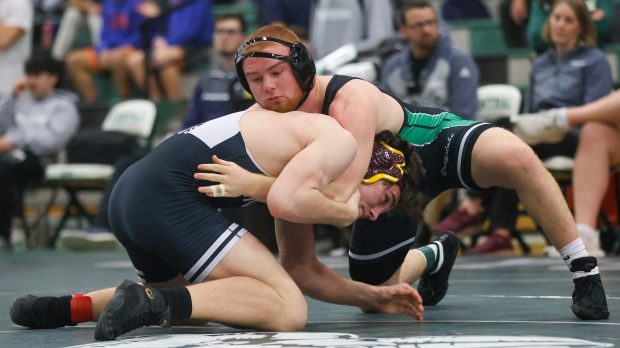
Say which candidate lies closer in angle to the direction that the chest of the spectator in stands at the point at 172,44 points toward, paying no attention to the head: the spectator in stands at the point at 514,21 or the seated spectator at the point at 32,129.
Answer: the seated spectator

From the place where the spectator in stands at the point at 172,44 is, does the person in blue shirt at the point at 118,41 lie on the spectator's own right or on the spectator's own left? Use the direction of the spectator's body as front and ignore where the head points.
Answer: on the spectator's own right

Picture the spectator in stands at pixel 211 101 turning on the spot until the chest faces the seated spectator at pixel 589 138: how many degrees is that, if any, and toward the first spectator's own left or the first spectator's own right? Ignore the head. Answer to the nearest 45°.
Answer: approximately 90° to the first spectator's own left

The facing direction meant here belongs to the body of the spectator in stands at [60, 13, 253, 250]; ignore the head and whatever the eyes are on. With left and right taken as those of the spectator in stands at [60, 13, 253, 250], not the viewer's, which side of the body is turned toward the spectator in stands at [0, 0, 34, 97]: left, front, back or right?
right

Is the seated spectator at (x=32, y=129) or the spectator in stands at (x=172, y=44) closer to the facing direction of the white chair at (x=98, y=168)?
the seated spectator

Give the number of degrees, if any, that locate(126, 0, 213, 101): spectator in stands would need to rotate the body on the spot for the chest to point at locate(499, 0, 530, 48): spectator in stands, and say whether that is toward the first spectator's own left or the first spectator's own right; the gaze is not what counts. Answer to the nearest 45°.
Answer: approximately 90° to the first spectator's own left

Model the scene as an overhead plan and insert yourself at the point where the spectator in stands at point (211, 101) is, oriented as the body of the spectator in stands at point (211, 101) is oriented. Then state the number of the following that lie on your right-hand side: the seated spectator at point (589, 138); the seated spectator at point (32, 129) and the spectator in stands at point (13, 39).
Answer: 2

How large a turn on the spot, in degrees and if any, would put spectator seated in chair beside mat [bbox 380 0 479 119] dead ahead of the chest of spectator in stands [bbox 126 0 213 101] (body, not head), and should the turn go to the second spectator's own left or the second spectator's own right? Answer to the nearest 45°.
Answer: approximately 90° to the second spectator's own left
